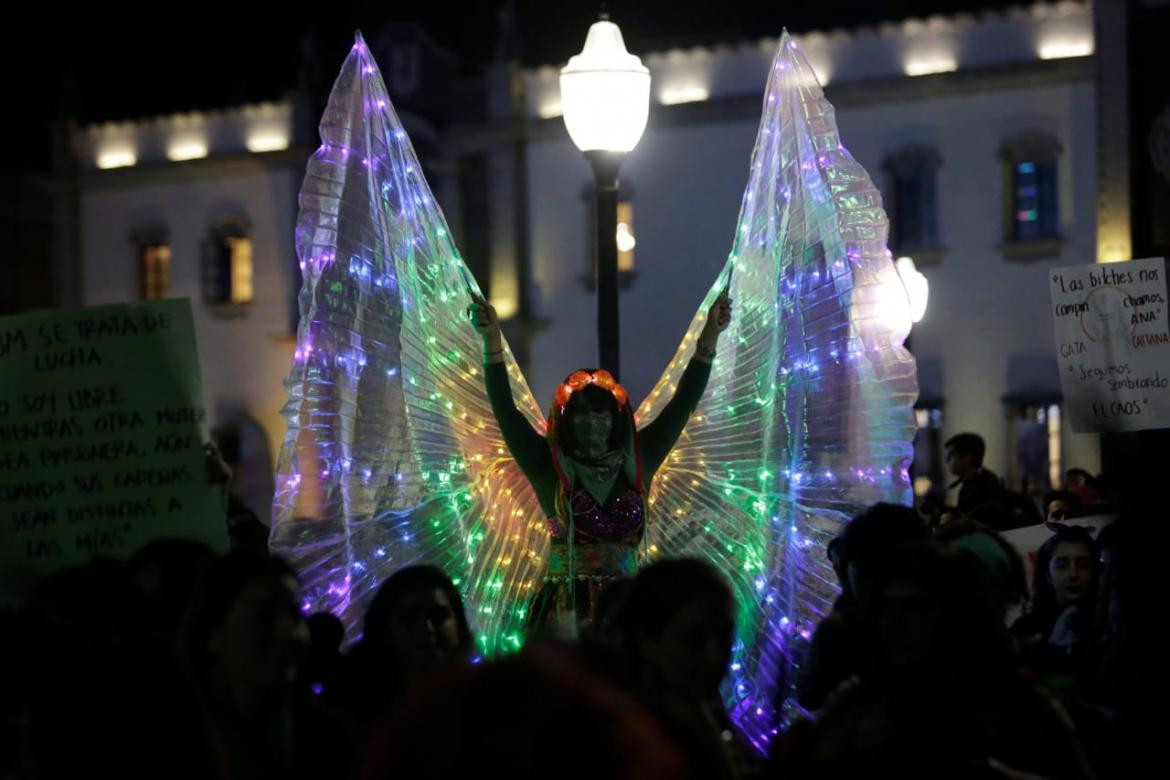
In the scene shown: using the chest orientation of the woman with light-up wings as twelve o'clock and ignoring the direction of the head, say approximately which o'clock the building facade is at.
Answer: The building facade is roughly at 6 o'clock from the woman with light-up wings.

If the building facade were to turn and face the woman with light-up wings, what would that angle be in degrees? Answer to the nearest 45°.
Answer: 0° — it already faces them

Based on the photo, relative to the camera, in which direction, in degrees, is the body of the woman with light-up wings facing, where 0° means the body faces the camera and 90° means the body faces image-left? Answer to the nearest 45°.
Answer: approximately 0°

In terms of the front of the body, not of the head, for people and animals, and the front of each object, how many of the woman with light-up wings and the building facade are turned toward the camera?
2

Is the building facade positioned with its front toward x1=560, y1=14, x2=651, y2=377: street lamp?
yes
